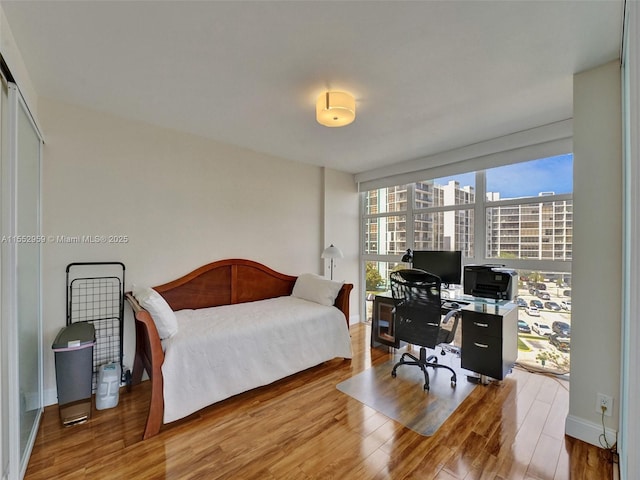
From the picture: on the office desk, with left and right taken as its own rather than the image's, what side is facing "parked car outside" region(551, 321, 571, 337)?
back

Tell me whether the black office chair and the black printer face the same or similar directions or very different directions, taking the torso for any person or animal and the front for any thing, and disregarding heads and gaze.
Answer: very different directions

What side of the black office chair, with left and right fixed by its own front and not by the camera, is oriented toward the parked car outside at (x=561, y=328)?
front

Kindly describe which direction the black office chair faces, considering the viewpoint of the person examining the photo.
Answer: facing away from the viewer and to the right of the viewer

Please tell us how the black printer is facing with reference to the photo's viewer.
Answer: facing the viewer and to the left of the viewer

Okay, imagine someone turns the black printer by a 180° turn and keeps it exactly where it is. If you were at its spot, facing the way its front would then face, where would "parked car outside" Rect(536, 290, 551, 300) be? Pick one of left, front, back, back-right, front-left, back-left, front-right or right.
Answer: front

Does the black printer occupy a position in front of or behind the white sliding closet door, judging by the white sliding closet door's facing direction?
in front

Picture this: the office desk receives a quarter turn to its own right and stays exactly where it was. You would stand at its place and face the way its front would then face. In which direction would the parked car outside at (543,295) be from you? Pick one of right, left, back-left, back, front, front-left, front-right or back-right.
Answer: right

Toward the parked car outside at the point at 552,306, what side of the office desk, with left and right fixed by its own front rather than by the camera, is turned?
back

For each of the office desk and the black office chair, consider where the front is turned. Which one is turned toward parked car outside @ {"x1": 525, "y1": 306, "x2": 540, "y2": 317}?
the black office chair

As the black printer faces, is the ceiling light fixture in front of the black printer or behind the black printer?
in front

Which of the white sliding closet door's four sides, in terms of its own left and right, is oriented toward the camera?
right

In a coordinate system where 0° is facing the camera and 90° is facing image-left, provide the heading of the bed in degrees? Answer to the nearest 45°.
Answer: approximately 315°

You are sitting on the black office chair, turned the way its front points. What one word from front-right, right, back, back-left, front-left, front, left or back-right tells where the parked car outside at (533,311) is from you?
front

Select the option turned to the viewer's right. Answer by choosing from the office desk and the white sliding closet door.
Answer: the white sliding closet door
